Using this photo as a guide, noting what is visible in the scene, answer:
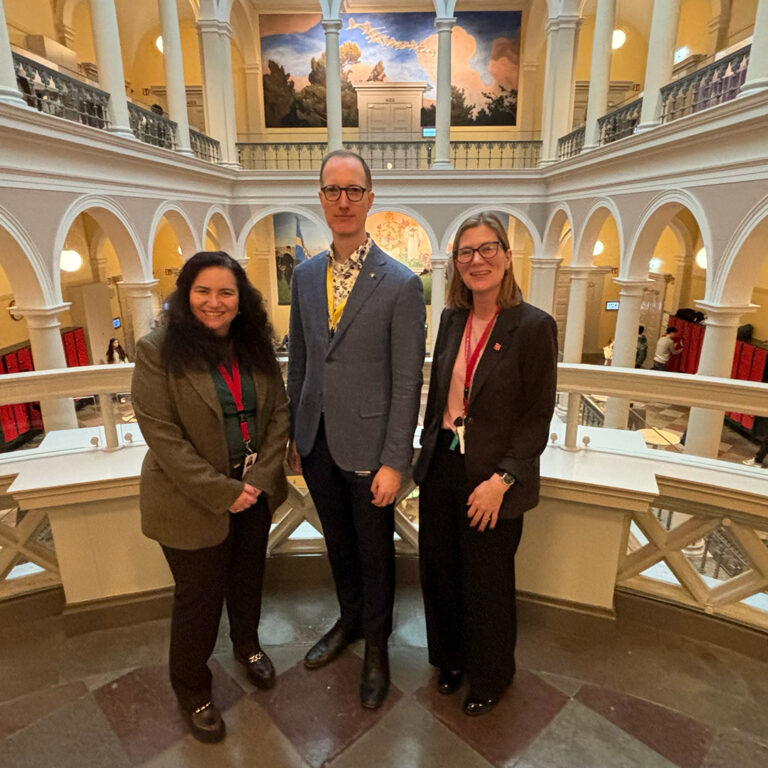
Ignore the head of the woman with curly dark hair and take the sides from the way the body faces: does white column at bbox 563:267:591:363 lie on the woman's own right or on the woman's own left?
on the woman's own left

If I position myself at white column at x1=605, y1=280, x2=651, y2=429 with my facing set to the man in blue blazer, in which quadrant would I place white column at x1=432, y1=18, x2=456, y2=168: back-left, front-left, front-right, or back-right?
back-right

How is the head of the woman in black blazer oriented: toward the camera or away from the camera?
toward the camera

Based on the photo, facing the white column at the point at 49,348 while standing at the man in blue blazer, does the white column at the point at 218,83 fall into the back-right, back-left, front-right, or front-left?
front-right

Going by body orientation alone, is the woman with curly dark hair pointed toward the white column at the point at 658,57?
no

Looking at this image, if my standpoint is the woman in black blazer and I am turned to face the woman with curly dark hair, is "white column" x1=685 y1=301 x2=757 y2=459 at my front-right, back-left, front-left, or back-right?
back-right

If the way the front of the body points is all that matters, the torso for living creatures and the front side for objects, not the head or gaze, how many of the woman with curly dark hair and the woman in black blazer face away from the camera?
0

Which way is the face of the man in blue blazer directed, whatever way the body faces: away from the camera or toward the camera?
toward the camera

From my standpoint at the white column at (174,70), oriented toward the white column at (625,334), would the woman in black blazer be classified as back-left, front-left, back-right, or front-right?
front-right

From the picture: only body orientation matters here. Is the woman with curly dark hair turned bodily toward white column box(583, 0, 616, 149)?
no

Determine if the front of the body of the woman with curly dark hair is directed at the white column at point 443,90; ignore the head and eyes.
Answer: no

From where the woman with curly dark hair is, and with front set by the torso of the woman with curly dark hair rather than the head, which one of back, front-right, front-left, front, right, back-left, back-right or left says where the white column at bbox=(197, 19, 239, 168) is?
back-left

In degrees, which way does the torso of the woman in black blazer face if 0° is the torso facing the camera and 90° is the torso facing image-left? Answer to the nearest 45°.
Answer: approximately 45°

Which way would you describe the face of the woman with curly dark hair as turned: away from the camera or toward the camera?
toward the camera

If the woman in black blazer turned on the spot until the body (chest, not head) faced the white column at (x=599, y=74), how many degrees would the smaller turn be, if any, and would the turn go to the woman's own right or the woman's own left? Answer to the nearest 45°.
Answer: approximately 135° to the woman's own right

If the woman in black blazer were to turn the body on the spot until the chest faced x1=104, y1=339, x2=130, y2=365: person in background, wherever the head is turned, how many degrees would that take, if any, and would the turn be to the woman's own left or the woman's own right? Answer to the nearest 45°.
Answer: approximately 90° to the woman's own right

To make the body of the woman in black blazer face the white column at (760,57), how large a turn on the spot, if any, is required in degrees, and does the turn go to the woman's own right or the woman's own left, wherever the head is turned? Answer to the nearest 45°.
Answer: approximately 180°

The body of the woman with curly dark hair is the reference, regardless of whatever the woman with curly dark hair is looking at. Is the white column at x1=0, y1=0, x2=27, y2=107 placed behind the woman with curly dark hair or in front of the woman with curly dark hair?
behind
